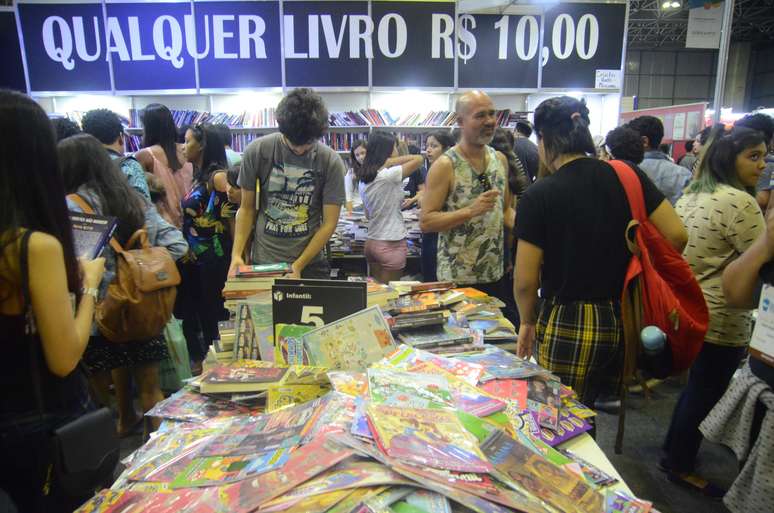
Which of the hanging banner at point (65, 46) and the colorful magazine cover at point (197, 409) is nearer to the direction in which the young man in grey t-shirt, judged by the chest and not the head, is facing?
the colorful magazine cover

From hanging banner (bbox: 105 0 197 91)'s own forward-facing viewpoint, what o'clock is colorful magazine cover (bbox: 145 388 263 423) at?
The colorful magazine cover is roughly at 12 o'clock from the hanging banner.

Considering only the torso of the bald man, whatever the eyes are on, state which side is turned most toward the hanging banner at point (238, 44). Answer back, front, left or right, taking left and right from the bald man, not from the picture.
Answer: back

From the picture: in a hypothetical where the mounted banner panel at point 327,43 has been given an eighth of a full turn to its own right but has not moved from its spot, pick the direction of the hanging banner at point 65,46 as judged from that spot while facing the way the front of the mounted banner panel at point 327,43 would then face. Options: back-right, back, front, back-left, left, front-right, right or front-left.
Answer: front-right

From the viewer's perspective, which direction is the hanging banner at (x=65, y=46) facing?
toward the camera

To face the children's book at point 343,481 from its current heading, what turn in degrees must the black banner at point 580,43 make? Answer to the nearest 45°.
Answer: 0° — it already faces it

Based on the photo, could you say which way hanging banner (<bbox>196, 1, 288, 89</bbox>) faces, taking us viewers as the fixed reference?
facing the viewer

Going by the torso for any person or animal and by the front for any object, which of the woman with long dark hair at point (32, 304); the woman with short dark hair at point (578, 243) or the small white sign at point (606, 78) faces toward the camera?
the small white sign

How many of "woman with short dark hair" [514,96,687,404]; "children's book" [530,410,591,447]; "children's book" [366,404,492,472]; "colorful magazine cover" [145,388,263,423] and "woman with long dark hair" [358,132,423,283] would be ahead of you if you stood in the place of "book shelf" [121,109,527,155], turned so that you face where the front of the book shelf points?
5

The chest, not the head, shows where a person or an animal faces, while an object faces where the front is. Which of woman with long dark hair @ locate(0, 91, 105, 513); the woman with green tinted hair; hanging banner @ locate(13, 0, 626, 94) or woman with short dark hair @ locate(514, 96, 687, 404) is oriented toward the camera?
the hanging banner

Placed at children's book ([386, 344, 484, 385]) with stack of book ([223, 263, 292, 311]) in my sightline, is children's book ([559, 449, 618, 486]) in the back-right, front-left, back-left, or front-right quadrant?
back-left

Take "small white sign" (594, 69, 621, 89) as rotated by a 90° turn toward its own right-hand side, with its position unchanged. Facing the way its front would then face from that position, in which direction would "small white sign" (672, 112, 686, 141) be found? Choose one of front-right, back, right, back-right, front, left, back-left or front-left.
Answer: back-right

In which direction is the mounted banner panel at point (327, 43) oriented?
toward the camera

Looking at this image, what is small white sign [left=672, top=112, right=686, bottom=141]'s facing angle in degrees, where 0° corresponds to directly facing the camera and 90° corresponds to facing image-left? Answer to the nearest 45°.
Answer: approximately 0°

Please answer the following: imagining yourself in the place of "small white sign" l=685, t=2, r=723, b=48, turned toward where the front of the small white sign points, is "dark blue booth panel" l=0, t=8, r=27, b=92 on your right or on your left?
on your right

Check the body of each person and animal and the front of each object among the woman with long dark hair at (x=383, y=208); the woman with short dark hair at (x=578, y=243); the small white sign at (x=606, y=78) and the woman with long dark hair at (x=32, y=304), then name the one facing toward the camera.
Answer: the small white sign
